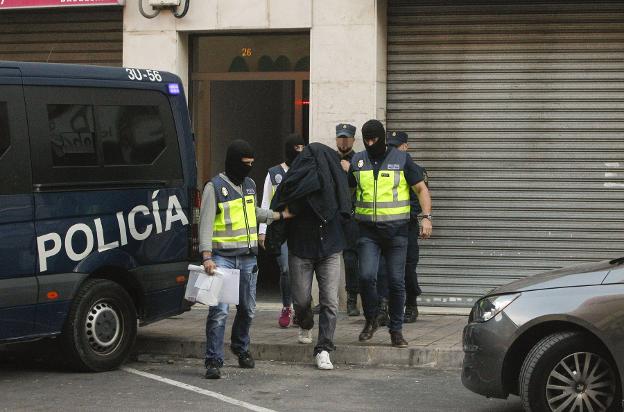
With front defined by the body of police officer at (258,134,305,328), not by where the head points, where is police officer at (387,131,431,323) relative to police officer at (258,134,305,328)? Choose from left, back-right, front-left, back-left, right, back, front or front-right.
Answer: front-left

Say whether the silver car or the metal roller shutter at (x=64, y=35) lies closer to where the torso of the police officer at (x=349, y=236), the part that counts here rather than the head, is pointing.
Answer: the silver car

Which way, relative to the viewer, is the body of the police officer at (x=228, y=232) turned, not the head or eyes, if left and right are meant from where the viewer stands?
facing the viewer and to the right of the viewer

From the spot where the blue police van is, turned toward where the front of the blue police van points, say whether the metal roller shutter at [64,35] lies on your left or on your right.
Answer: on your right

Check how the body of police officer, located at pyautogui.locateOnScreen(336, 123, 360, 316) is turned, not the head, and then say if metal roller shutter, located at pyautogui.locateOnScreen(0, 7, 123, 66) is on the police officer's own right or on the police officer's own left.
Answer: on the police officer's own right

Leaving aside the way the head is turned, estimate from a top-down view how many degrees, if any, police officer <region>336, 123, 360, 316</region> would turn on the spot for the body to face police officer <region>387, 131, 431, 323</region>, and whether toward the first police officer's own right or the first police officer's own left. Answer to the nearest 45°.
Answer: approximately 90° to the first police officer's own left

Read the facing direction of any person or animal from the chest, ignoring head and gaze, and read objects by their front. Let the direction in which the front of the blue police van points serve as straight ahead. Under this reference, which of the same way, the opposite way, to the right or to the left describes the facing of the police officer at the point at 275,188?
to the left

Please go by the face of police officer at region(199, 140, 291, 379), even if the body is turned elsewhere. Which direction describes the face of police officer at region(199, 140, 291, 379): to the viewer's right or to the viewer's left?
to the viewer's right

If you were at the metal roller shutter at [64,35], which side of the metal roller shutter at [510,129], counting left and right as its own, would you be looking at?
right

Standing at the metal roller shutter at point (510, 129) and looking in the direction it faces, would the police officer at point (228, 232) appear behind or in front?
in front

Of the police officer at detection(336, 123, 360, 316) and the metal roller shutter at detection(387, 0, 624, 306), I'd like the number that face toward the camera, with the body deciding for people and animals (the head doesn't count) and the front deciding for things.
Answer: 2
